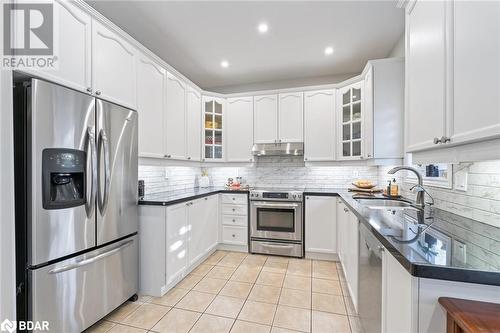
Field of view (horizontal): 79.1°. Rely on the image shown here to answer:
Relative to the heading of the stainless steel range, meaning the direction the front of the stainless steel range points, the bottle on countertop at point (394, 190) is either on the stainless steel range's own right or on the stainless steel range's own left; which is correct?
on the stainless steel range's own left

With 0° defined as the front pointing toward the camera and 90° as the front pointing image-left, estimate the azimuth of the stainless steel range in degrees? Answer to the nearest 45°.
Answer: approximately 0°

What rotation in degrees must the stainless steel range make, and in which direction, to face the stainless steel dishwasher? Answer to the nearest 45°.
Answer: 0° — it already faces it

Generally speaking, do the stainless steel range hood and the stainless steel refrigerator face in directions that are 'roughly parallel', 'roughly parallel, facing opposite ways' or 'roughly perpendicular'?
roughly perpendicular

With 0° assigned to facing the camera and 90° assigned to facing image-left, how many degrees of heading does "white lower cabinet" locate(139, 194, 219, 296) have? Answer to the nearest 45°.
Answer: approximately 315°

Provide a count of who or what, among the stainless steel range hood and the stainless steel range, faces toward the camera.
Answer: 2

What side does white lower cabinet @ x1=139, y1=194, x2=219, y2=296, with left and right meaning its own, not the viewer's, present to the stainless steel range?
left

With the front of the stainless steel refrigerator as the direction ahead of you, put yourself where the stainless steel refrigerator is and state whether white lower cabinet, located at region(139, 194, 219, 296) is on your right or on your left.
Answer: on your left

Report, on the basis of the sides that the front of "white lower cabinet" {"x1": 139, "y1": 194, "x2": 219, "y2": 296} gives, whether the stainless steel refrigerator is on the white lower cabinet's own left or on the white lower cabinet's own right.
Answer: on the white lower cabinet's own right
